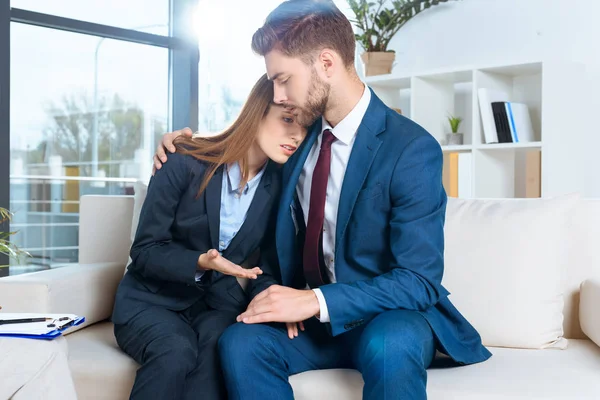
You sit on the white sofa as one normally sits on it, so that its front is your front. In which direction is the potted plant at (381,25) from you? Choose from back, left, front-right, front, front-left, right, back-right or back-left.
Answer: back

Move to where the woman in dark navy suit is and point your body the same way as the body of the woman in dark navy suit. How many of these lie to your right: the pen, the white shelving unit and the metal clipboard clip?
2

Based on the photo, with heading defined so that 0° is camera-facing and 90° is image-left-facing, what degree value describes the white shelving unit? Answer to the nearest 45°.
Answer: approximately 45°

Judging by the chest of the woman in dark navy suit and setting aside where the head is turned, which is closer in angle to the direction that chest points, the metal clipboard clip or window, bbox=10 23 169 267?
the metal clipboard clip

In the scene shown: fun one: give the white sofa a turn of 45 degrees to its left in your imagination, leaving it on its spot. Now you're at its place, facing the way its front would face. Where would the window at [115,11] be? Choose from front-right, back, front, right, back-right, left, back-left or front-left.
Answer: back
